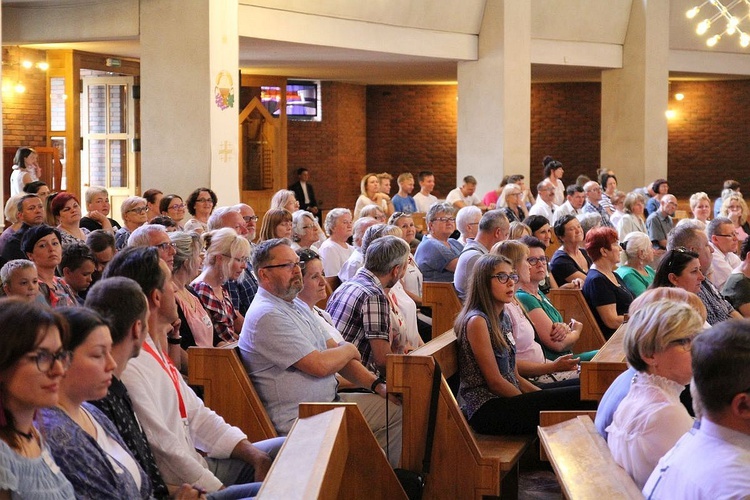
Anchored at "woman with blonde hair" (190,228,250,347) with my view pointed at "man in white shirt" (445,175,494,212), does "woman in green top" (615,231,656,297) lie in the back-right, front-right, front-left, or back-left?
front-right

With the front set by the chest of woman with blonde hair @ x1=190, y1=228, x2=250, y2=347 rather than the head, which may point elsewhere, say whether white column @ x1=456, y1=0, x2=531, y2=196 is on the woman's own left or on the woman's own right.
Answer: on the woman's own left

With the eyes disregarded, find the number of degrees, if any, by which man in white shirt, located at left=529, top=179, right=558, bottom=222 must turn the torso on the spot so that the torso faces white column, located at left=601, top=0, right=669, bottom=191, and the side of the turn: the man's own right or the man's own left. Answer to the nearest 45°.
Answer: approximately 135° to the man's own left

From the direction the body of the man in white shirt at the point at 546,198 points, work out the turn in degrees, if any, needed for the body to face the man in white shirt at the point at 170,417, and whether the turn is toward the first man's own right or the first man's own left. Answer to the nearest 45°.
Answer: approximately 45° to the first man's own right

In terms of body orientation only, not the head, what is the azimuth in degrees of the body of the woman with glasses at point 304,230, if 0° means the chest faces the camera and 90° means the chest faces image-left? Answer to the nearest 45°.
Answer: approximately 315°

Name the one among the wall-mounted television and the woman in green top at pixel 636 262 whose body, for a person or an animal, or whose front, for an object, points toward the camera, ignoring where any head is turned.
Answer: the wall-mounted television

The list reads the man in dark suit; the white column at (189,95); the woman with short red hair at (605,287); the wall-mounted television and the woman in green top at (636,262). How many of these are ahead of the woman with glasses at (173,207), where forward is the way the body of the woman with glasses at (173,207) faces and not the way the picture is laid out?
2

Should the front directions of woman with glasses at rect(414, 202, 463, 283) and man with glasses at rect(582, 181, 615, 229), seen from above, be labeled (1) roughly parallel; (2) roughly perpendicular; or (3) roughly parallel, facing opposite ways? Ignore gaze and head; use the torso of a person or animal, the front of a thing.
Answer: roughly parallel

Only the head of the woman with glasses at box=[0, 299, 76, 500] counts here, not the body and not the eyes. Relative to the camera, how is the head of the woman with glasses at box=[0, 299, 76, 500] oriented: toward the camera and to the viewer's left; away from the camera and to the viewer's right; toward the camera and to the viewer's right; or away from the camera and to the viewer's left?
toward the camera and to the viewer's right

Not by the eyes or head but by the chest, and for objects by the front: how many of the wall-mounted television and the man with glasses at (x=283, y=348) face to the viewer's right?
1

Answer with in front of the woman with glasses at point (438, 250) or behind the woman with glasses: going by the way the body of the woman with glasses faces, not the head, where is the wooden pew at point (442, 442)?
in front

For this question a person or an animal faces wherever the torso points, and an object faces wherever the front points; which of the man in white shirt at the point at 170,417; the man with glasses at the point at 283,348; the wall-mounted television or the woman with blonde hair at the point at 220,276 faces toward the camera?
the wall-mounted television

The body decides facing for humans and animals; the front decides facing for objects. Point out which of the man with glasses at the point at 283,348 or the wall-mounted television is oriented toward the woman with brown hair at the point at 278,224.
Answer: the wall-mounted television

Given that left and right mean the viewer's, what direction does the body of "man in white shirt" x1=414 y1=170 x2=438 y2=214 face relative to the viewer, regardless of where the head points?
facing the viewer and to the right of the viewer

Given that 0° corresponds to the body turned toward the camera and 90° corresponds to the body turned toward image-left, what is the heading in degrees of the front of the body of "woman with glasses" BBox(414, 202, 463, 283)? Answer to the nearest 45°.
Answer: approximately 315°
